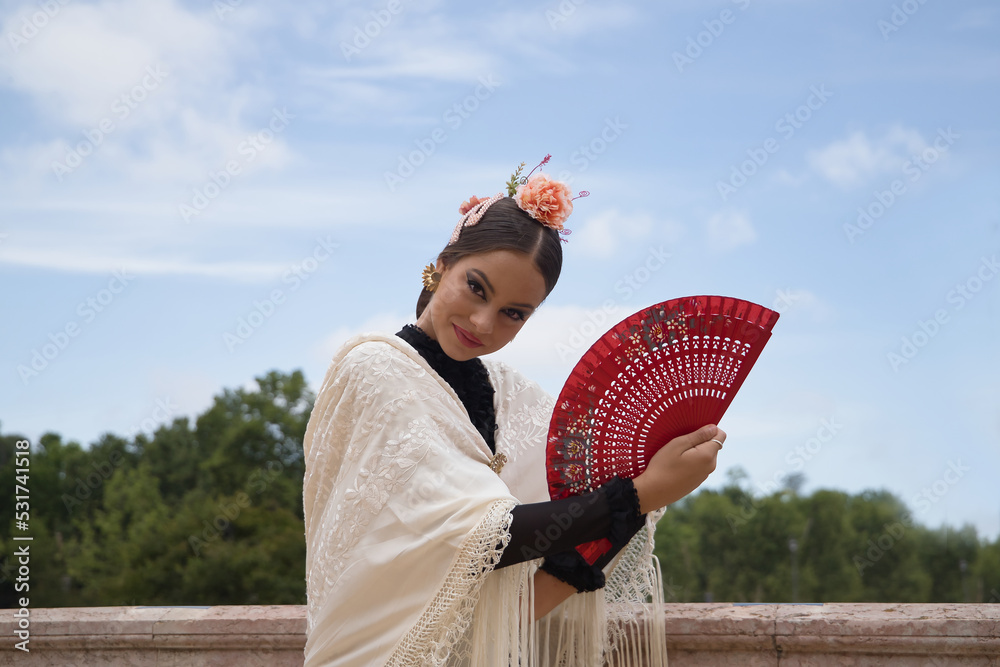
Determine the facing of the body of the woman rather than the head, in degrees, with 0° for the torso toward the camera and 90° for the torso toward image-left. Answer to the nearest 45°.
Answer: approximately 315°
